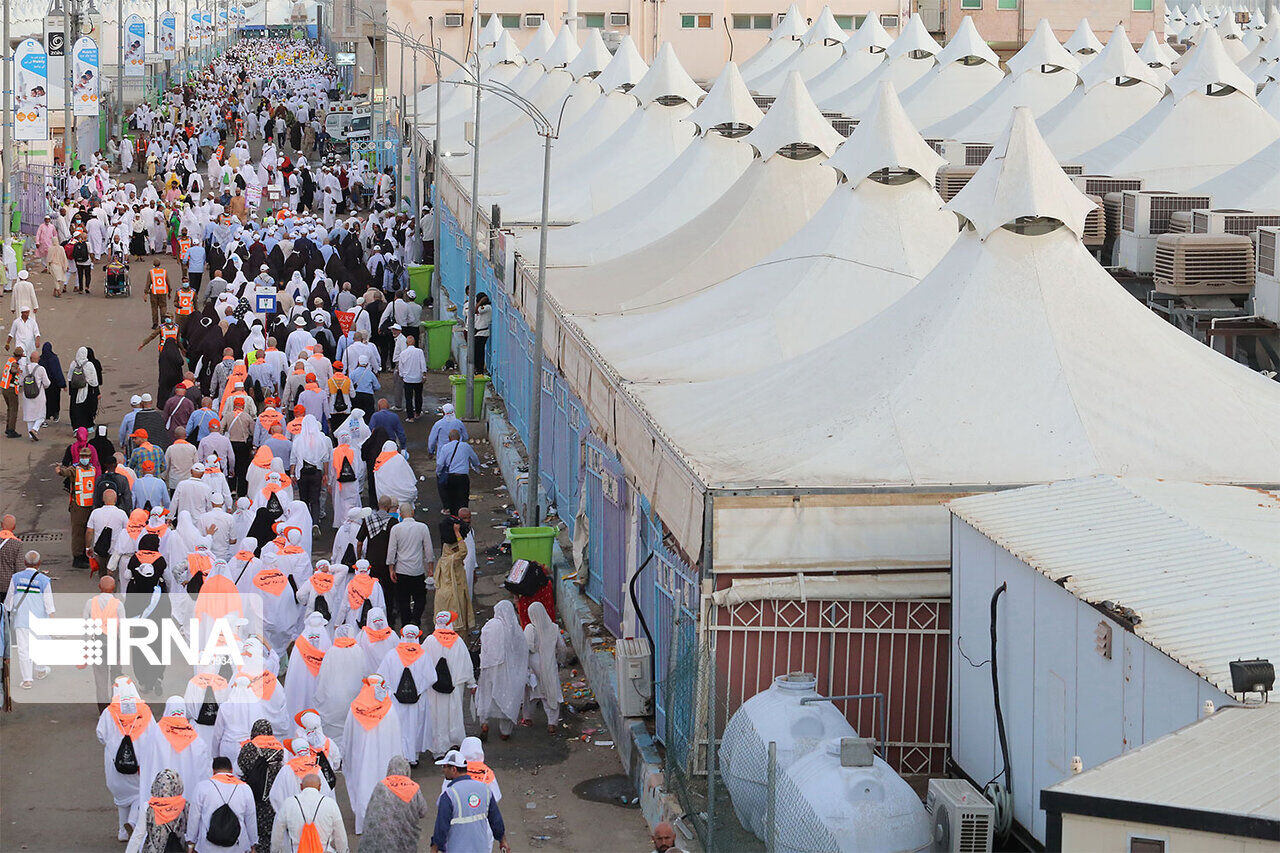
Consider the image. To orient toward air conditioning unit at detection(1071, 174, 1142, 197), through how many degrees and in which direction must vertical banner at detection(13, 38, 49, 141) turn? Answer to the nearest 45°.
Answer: approximately 45° to its left

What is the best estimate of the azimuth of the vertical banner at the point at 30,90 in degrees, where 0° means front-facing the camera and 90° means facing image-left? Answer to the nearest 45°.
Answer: approximately 0°

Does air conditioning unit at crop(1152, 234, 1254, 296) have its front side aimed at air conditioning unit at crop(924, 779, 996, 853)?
yes

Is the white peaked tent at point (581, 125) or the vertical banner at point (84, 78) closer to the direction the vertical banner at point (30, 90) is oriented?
the white peaked tent

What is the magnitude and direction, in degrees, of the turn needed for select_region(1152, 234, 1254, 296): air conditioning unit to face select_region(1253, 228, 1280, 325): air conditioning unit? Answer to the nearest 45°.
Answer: approximately 45° to its left

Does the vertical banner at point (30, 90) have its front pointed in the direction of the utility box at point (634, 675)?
yes

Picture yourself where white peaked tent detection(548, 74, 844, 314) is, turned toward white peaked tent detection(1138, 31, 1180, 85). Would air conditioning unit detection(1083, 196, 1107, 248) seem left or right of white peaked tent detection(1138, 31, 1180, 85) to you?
right

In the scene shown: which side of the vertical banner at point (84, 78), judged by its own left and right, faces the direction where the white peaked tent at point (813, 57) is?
left
